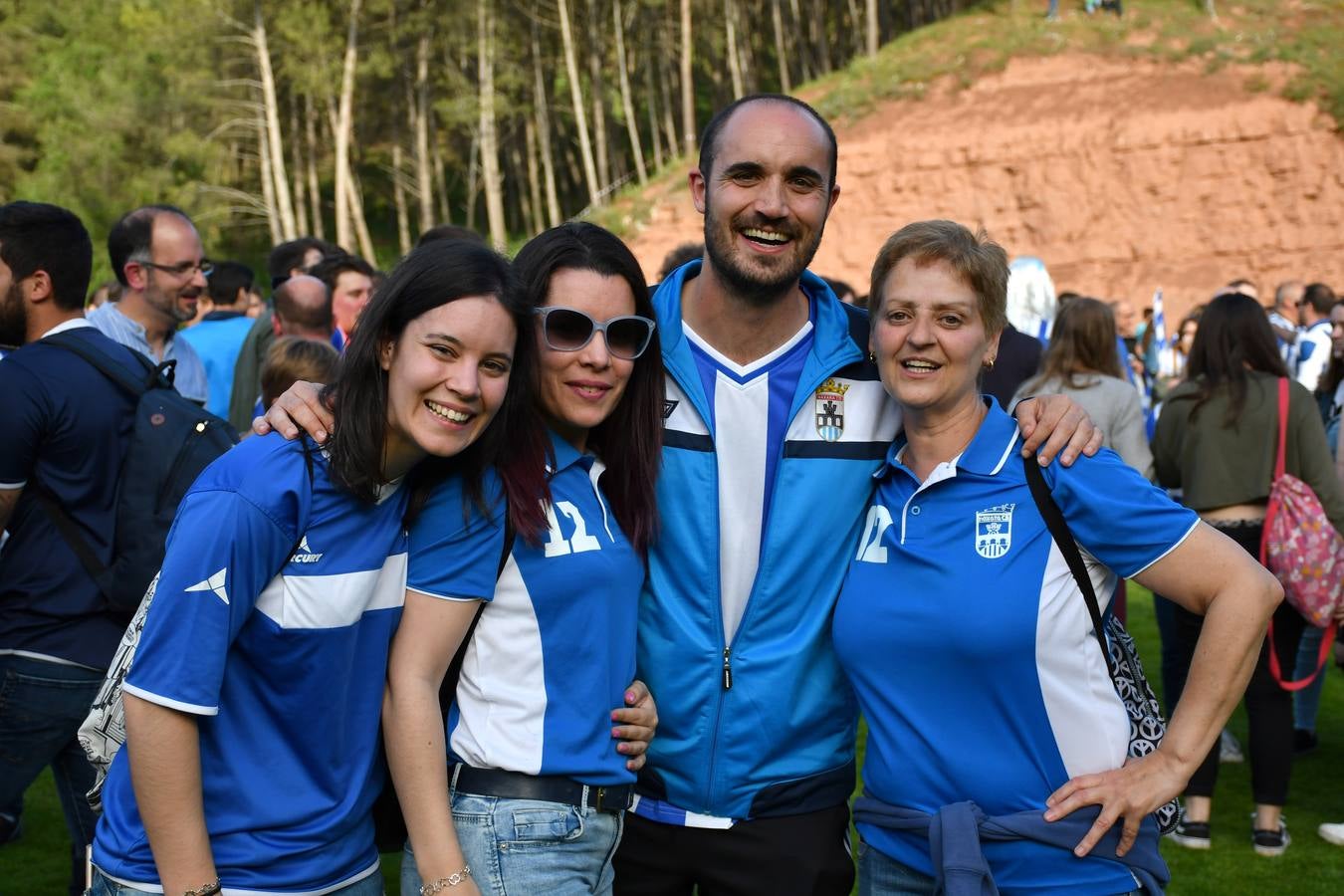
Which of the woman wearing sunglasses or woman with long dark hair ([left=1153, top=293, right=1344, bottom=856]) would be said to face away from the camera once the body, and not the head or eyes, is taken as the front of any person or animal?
the woman with long dark hair

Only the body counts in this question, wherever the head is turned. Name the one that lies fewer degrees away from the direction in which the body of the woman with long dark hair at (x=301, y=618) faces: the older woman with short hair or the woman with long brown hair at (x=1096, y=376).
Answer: the older woman with short hair

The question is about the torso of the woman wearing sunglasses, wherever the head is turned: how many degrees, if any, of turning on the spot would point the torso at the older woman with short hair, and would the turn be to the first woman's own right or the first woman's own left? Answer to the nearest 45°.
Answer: approximately 45° to the first woman's own left

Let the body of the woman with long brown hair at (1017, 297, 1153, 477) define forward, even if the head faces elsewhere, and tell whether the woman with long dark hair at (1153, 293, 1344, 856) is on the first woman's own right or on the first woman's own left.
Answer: on the first woman's own right

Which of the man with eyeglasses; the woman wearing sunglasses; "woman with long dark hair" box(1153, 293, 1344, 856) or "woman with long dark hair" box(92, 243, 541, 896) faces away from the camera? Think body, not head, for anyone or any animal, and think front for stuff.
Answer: "woman with long dark hair" box(1153, 293, 1344, 856)

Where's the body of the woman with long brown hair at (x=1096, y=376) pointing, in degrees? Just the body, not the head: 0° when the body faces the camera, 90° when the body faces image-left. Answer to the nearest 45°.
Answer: approximately 180°

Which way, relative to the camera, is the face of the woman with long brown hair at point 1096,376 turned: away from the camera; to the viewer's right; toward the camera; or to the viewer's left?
away from the camera

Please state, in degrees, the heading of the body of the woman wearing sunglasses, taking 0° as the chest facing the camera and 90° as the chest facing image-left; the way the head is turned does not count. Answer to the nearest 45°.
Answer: approximately 315°

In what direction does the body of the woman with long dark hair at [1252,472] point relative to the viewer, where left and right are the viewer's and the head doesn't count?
facing away from the viewer

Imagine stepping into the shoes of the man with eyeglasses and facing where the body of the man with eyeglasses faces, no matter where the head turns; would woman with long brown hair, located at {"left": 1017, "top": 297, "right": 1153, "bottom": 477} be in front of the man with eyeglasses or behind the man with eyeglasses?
in front

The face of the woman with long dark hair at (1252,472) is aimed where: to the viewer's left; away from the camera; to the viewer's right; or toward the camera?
away from the camera

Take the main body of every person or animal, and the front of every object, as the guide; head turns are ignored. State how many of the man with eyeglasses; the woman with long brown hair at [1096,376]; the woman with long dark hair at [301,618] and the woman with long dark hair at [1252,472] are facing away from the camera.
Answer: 2
